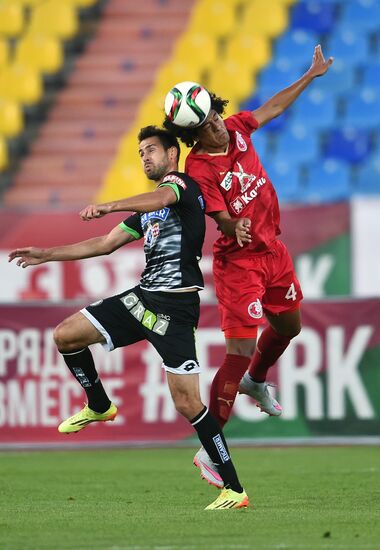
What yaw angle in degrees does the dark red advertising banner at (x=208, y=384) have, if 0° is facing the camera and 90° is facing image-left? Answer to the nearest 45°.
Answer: approximately 0°

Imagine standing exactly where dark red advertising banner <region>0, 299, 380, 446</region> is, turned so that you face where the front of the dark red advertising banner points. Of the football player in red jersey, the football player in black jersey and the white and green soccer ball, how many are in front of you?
3
